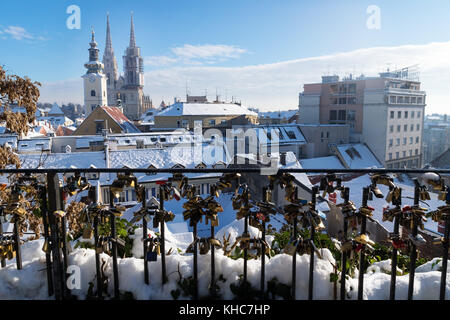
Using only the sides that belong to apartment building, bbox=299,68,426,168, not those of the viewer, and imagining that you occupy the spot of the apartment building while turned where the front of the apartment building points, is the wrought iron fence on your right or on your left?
on your right

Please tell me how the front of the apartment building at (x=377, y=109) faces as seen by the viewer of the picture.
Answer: facing the viewer and to the right of the viewer

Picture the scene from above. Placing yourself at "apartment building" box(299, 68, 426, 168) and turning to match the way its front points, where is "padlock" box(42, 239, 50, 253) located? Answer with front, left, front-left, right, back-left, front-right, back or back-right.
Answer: front-right
